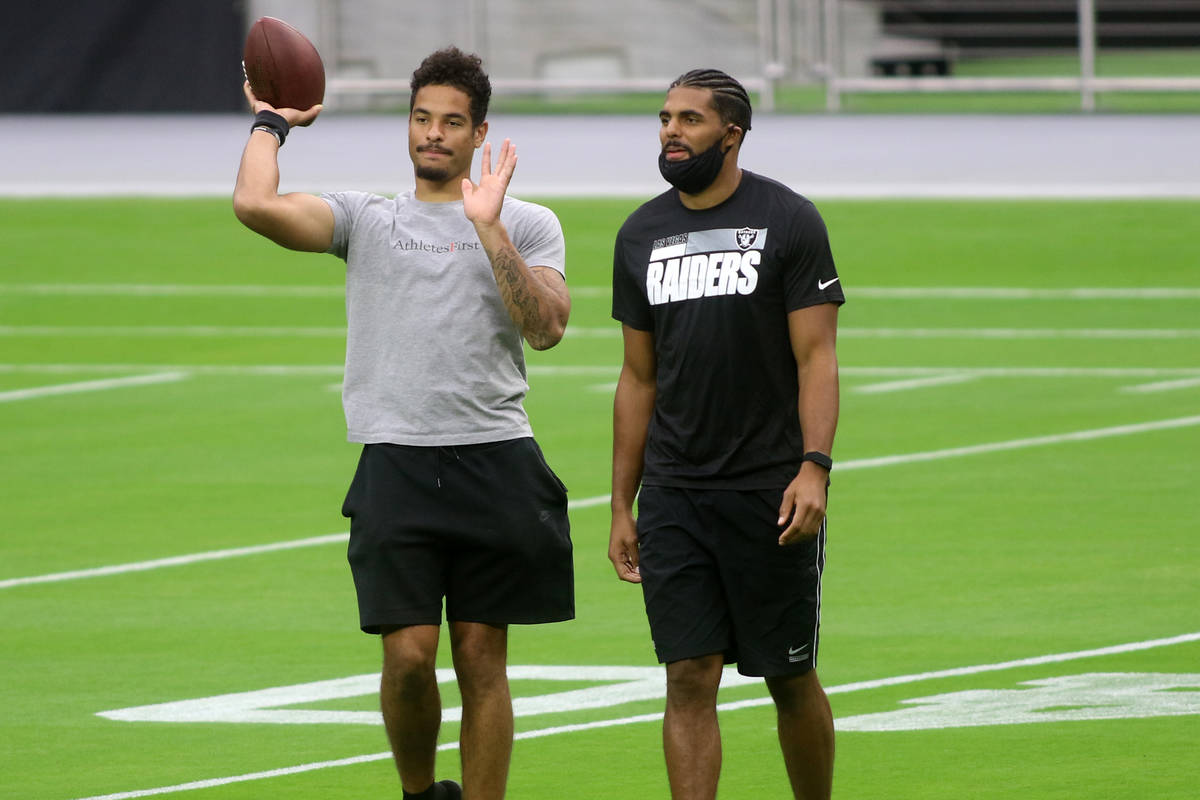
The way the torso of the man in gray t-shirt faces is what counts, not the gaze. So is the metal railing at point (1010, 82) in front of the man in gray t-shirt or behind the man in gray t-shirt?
behind

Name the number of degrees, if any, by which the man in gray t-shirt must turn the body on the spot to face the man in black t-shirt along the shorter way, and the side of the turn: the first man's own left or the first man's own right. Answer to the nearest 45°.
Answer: approximately 90° to the first man's own left

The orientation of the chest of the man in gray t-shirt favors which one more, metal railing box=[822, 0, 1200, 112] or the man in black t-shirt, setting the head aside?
the man in black t-shirt

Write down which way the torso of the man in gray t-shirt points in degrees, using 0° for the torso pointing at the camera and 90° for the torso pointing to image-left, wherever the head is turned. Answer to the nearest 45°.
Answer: approximately 0°
